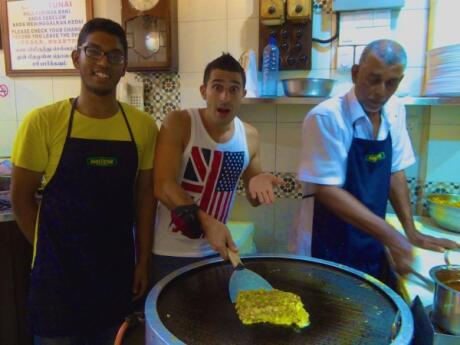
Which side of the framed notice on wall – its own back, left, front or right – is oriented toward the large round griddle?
front

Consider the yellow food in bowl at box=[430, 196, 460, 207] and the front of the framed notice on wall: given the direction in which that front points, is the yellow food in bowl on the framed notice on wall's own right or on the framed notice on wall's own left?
on the framed notice on wall's own left

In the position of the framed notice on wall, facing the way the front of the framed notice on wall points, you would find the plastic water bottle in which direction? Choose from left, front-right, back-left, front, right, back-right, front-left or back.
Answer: front-left

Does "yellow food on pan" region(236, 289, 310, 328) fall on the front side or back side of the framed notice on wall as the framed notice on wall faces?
on the front side

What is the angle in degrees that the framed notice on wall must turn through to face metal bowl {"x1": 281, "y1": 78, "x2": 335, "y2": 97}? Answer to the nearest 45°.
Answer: approximately 45° to its left

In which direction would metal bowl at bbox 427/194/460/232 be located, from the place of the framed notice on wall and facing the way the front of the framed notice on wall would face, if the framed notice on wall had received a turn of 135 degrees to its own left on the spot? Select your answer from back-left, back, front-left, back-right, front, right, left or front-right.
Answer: right

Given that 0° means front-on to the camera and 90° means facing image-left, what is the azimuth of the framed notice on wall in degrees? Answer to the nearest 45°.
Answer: approximately 0°

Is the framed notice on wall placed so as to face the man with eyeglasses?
yes
